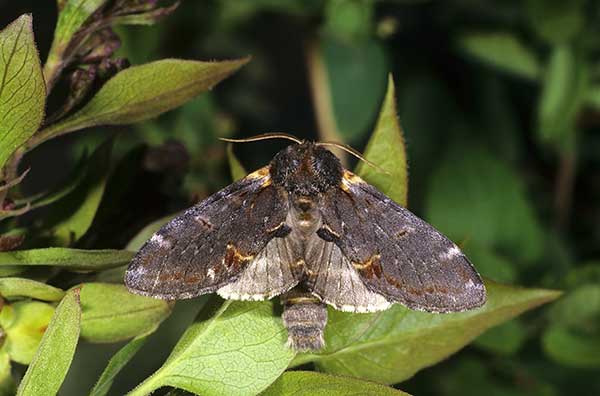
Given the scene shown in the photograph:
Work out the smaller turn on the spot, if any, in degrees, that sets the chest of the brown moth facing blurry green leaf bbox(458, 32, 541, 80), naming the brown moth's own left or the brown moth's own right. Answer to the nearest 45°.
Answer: approximately 45° to the brown moth's own right

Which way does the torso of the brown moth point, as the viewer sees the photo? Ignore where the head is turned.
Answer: away from the camera

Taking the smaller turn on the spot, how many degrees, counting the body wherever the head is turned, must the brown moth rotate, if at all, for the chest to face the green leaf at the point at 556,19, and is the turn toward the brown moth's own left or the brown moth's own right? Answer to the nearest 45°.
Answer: approximately 45° to the brown moth's own right

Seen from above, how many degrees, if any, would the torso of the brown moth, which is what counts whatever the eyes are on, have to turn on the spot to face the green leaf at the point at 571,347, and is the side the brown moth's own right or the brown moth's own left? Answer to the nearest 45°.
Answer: approximately 45° to the brown moth's own right
